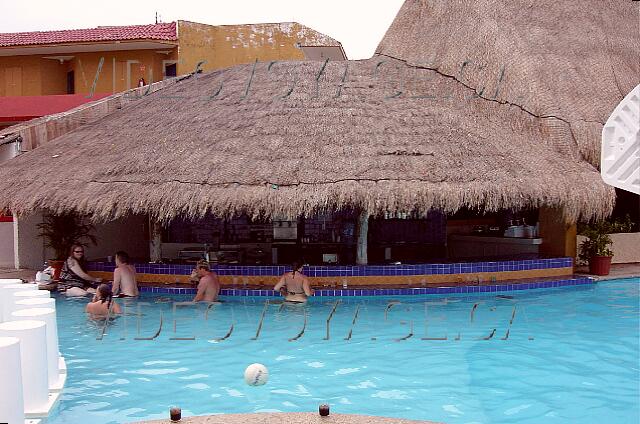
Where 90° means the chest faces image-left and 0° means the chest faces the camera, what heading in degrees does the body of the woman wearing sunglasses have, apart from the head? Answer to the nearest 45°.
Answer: approximately 315°

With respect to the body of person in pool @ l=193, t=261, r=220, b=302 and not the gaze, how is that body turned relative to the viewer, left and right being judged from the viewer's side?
facing away from the viewer and to the left of the viewer

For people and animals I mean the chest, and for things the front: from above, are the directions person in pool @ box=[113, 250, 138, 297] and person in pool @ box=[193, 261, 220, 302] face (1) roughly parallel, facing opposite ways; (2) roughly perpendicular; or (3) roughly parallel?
roughly parallel

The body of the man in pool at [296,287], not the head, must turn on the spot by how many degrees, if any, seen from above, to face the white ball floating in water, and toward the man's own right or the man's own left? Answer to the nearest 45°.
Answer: approximately 180°

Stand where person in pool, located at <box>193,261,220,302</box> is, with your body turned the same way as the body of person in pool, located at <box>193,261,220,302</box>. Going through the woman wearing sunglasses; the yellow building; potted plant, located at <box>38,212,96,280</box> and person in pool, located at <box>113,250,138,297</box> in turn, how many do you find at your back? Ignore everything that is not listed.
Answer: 0

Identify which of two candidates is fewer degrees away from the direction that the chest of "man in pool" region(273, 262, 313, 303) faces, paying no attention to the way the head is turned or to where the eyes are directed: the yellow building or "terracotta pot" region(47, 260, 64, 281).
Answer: the yellow building

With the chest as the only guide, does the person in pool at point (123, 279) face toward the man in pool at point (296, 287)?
no

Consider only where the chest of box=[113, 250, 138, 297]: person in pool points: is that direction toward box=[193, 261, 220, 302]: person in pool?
no

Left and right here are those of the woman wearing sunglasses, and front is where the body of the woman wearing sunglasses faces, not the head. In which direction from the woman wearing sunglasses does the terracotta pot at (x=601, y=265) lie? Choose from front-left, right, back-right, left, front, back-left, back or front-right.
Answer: front-left

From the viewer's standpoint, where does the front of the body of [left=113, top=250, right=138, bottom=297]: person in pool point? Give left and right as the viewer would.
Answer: facing away from the viewer and to the left of the viewer

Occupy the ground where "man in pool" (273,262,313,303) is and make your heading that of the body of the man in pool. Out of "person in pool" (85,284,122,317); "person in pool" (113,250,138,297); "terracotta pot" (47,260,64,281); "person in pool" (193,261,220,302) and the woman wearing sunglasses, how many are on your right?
0

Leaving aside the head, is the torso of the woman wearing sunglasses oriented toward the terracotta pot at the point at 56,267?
no

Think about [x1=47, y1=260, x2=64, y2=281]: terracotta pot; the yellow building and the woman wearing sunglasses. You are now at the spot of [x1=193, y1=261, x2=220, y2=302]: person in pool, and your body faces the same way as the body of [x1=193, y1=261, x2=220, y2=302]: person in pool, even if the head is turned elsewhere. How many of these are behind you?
0

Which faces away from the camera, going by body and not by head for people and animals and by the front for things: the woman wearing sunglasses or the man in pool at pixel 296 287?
the man in pool

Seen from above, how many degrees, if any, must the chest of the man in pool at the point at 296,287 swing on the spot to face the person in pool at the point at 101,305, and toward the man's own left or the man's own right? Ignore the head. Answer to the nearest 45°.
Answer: approximately 90° to the man's own left

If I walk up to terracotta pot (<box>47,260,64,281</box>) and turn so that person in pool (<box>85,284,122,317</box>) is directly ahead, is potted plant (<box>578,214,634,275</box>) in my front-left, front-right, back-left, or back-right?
front-left

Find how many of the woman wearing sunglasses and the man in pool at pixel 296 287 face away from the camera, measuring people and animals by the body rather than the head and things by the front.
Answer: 1
